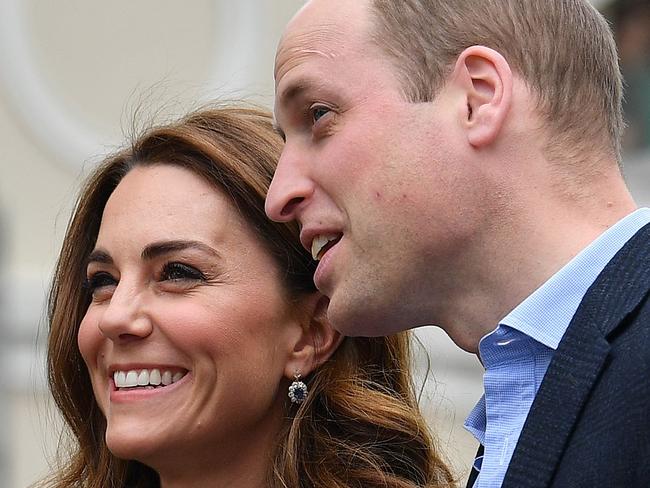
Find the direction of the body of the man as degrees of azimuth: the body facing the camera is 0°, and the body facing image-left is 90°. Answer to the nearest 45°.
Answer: approximately 90°

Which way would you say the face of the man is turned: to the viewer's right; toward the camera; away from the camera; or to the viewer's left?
to the viewer's left

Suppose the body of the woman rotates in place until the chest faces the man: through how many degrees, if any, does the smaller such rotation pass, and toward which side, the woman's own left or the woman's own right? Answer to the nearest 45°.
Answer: approximately 90° to the woman's own left
